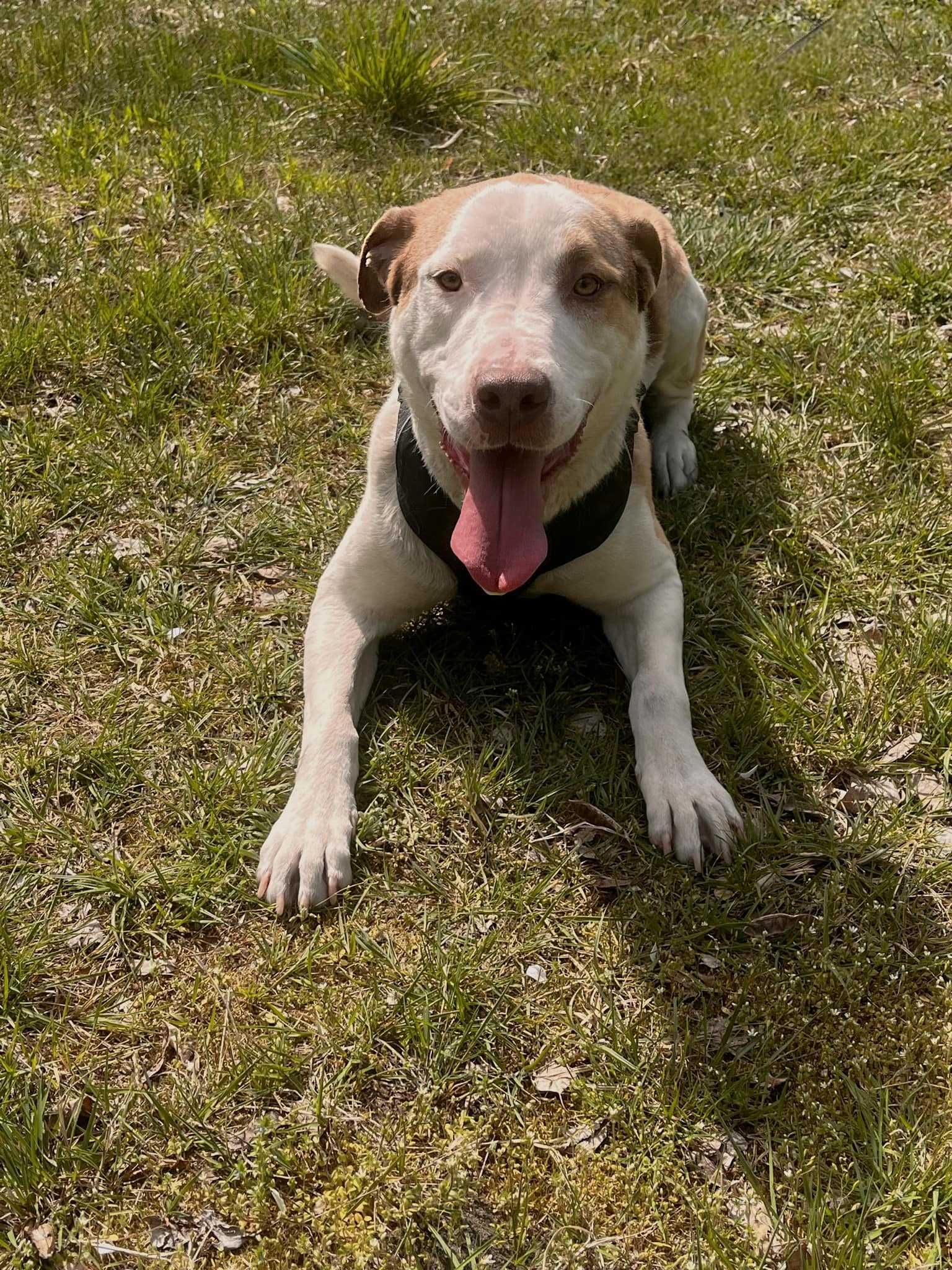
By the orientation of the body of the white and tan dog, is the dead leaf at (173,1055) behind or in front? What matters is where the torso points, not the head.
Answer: in front

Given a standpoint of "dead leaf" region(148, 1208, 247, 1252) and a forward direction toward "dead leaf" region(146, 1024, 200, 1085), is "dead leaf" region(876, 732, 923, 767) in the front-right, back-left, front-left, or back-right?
front-right

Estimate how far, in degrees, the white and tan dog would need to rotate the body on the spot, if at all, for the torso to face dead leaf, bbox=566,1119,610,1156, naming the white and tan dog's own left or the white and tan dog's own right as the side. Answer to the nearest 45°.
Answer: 0° — it already faces it

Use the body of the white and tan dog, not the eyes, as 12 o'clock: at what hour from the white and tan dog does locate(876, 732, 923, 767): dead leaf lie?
The dead leaf is roughly at 9 o'clock from the white and tan dog.

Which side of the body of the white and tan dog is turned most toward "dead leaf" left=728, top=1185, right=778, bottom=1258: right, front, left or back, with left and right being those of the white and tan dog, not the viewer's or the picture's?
front

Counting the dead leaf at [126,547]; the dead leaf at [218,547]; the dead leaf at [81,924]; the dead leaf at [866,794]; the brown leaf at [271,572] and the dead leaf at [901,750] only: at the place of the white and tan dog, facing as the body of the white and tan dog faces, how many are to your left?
2

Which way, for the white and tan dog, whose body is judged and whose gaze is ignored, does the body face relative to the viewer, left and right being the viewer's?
facing the viewer

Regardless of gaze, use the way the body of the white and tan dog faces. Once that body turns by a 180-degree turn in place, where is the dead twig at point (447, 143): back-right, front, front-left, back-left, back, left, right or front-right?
front

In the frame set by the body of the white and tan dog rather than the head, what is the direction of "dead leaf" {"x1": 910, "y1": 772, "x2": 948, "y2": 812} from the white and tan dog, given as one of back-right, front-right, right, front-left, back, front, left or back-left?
left

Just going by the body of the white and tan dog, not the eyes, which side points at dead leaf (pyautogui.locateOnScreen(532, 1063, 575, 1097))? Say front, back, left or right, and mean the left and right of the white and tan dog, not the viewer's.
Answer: front

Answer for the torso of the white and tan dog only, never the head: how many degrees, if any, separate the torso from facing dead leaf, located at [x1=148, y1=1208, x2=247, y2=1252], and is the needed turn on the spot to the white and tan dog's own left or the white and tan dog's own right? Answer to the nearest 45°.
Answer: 0° — it already faces it

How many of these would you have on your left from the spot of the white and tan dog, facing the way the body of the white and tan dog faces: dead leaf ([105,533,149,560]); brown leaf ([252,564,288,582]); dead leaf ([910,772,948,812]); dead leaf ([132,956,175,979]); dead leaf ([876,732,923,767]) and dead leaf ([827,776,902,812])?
3
